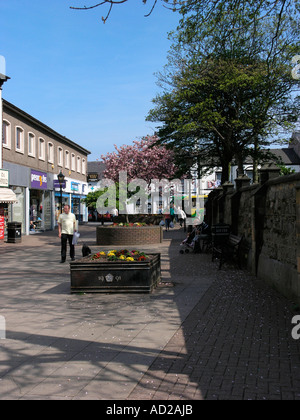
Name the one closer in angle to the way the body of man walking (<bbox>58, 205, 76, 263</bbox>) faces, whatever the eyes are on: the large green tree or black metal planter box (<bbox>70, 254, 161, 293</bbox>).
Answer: the black metal planter box

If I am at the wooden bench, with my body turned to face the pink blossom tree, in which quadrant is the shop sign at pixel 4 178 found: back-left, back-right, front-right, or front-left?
front-left

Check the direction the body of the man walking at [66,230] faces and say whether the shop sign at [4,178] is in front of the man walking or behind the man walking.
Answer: behind

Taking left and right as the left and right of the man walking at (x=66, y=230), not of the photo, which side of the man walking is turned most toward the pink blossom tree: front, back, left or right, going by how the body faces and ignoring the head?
back

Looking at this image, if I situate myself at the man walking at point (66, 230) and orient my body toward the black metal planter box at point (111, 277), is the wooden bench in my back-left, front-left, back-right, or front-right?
front-left

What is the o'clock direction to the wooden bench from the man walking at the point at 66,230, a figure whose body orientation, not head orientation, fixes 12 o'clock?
The wooden bench is roughly at 10 o'clock from the man walking.

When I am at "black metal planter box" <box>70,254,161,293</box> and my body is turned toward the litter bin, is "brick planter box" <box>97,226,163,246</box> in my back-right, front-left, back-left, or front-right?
front-right

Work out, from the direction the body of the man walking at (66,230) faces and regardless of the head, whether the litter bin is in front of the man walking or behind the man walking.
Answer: behind

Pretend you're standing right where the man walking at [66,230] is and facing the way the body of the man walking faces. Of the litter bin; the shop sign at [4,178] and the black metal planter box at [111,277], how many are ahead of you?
1

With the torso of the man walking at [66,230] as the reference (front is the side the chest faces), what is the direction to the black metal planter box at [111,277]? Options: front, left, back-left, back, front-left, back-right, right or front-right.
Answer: front

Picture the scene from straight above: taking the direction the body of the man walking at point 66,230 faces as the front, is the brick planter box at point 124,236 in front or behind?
behind

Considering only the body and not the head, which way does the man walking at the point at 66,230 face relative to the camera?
toward the camera

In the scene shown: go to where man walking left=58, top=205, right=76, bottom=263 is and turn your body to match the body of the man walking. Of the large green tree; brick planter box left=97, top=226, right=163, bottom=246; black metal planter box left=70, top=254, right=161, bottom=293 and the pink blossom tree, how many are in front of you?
1

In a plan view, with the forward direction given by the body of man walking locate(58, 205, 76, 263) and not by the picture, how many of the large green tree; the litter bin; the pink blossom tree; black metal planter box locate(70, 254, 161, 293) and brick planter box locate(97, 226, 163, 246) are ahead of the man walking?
1

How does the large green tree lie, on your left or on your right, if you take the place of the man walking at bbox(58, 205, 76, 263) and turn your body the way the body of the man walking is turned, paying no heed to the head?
on your left
